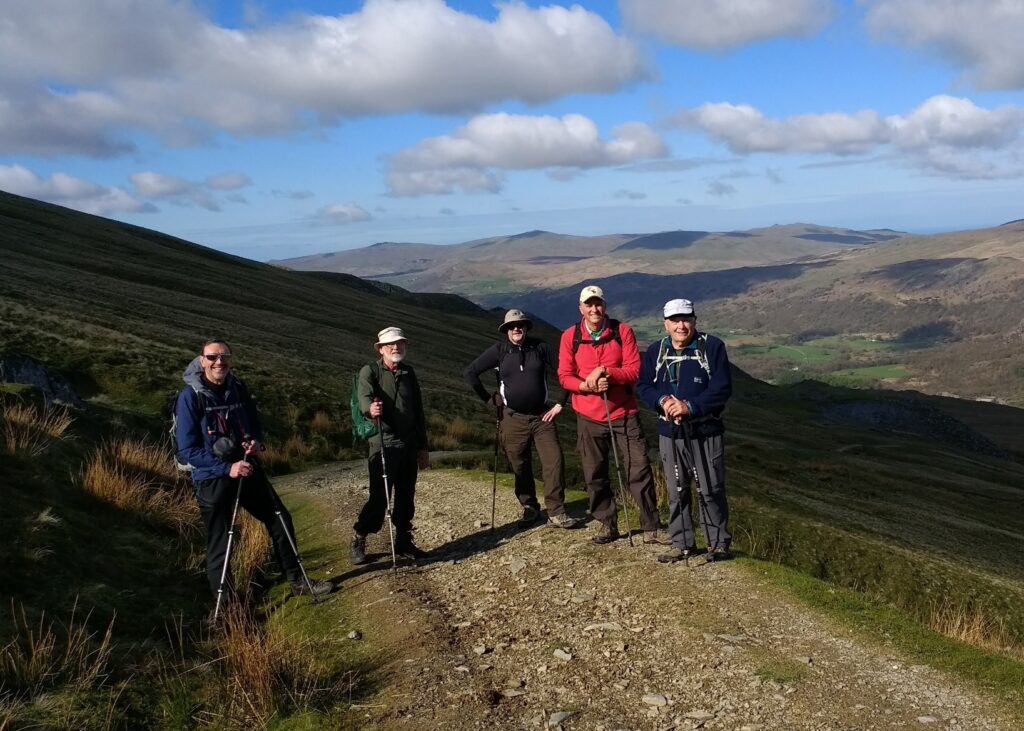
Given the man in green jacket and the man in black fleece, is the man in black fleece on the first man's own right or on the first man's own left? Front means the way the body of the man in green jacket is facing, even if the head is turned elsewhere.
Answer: on the first man's own left

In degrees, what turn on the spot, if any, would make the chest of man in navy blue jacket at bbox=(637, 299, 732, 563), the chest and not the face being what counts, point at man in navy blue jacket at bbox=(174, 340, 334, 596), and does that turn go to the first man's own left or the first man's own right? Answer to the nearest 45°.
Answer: approximately 90° to the first man's own right

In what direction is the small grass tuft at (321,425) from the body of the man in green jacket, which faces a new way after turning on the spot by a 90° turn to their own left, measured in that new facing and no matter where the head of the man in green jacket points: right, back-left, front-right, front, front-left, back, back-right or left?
left

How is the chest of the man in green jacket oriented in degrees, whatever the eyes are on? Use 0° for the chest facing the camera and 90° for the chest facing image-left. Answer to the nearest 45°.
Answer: approximately 0°
